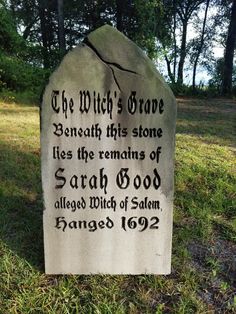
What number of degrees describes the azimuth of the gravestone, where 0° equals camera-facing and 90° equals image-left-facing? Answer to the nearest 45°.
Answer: approximately 0°

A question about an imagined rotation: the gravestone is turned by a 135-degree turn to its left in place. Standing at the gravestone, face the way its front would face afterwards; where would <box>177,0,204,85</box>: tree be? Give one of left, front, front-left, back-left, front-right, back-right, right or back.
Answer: front-left
